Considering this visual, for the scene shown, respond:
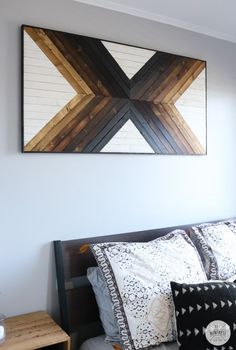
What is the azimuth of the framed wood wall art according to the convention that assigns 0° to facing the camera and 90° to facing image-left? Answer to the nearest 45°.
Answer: approximately 315°
